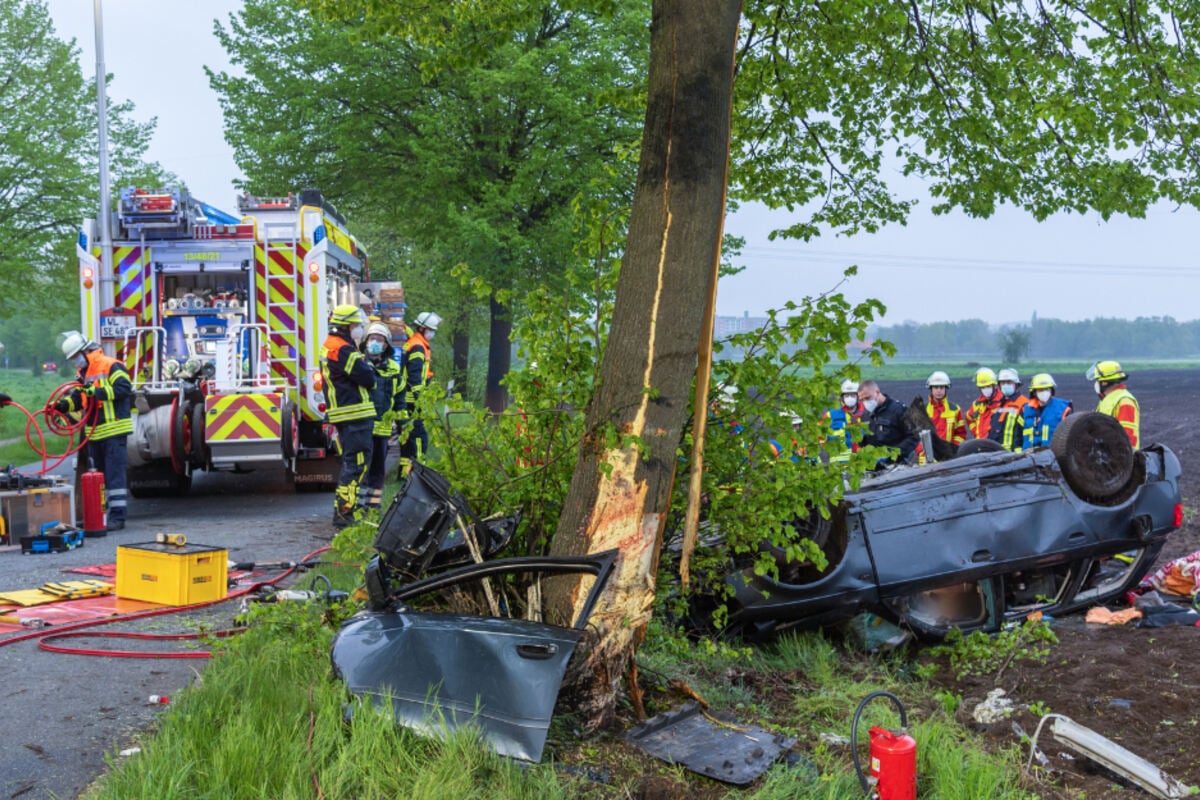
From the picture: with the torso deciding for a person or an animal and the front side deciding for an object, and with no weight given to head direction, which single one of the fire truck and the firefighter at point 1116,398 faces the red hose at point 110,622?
the firefighter

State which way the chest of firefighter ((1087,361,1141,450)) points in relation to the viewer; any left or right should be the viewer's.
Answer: facing the viewer and to the left of the viewer

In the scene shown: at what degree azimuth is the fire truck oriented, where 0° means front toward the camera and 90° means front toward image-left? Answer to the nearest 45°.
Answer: approximately 180°

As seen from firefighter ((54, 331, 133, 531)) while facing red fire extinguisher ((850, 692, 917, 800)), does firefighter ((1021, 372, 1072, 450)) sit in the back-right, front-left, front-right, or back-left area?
front-left

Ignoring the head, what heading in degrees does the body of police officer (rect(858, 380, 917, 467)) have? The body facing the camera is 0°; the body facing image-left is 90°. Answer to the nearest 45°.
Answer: approximately 45°

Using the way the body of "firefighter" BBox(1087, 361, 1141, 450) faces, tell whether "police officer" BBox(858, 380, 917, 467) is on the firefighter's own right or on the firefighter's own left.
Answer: on the firefighter's own right

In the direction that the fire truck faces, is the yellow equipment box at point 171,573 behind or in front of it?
behind

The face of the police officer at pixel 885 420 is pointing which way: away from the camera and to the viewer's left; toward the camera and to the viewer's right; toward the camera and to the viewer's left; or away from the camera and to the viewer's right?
toward the camera and to the viewer's left

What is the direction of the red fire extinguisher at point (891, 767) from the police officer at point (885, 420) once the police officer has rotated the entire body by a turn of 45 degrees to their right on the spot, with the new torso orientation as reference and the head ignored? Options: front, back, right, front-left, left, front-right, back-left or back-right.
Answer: left

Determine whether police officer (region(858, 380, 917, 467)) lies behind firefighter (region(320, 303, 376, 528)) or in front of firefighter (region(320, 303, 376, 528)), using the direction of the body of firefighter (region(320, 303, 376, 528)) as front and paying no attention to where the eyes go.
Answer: in front

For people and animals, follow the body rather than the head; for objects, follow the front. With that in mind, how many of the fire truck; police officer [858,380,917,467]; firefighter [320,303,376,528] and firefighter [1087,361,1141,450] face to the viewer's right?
1

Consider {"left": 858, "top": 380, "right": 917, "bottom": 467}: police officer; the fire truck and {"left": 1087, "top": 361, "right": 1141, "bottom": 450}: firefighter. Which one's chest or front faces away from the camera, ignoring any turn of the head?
the fire truck
